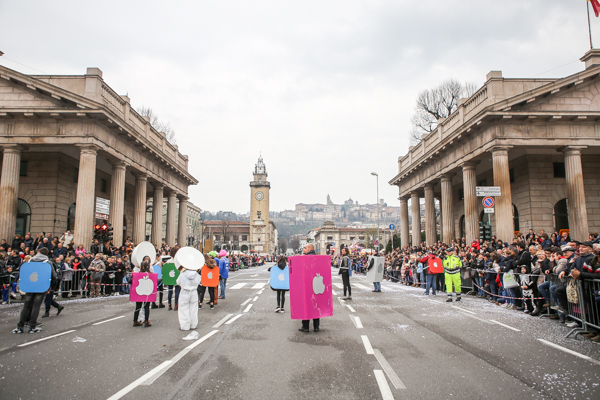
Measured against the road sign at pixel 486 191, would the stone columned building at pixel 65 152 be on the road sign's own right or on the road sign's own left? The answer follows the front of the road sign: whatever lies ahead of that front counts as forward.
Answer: on the road sign's own right

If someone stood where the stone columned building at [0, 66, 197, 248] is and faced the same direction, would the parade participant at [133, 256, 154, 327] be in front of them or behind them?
in front

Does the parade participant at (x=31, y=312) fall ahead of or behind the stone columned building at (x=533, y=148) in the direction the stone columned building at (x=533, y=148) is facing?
ahead

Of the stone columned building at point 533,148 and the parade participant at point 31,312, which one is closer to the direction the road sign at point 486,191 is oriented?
the parade participant

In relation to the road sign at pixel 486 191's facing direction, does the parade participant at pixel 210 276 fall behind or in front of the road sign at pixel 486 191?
in front
